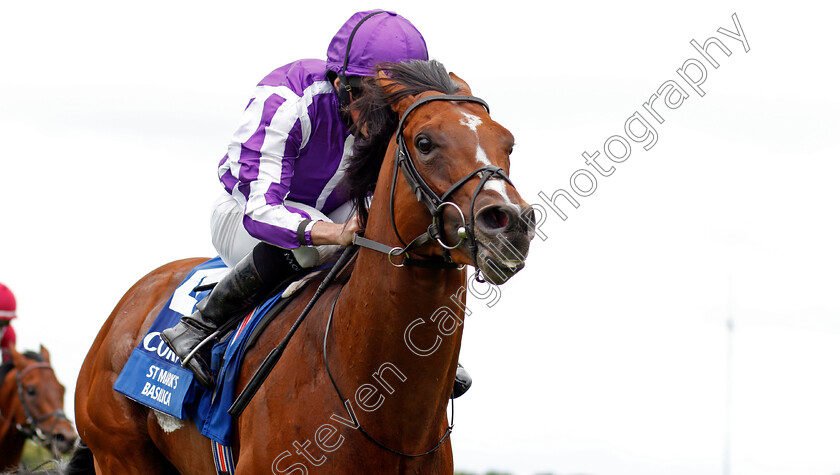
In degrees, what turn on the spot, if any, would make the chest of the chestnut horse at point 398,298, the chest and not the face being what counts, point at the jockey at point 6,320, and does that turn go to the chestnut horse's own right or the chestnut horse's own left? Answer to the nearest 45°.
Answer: approximately 180°

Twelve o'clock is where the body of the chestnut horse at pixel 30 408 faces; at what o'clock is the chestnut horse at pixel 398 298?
the chestnut horse at pixel 398 298 is roughly at 1 o'clock from the chestnut horse at pixel 30 408.

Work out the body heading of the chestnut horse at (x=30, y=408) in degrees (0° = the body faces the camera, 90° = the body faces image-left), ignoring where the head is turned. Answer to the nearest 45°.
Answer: approximately 315°

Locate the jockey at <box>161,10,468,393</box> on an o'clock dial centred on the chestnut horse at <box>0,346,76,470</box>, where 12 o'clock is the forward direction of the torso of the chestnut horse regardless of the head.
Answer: The jockey is roughly at 1 o'clock from the chestnut horse.

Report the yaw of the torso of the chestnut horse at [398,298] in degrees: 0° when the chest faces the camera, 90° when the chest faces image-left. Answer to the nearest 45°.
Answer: approximately 315°
